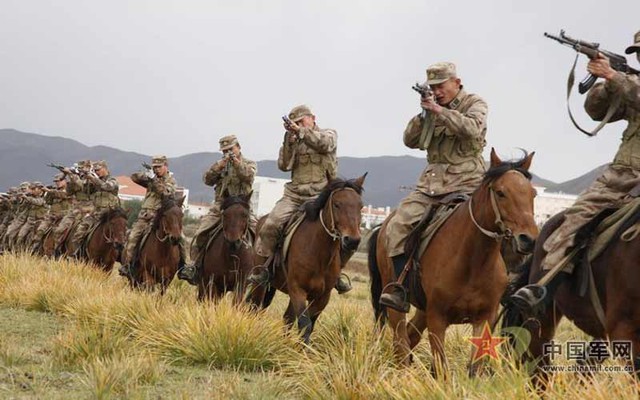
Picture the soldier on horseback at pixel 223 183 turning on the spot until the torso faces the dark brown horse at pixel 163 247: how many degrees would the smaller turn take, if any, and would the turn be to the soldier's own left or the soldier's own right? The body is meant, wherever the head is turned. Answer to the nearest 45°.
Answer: approximately 135° to the soldier's own right

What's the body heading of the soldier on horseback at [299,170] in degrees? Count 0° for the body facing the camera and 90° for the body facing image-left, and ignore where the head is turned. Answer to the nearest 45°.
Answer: approximately 45°
